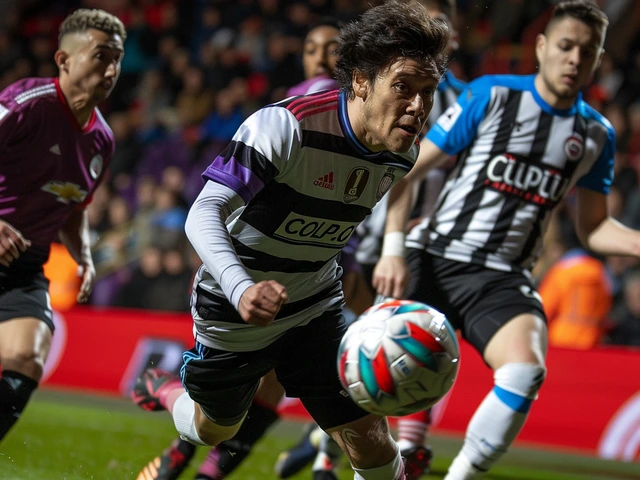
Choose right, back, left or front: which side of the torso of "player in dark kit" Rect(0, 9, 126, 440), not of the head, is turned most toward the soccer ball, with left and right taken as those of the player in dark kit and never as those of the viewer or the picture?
front

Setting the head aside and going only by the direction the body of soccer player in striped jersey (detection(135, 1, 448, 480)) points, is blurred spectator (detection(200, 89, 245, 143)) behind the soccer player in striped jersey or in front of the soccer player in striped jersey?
behind

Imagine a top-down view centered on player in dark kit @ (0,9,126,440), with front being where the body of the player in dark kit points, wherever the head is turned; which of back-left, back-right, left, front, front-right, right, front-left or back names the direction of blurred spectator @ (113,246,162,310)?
back-left

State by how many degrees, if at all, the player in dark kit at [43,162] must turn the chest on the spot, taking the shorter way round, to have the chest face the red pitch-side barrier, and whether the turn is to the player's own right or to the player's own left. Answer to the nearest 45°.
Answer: approximately 90° to the player's own left

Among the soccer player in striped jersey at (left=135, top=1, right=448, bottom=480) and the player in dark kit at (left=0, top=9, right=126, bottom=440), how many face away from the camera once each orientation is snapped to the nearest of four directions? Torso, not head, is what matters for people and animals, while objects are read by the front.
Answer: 0

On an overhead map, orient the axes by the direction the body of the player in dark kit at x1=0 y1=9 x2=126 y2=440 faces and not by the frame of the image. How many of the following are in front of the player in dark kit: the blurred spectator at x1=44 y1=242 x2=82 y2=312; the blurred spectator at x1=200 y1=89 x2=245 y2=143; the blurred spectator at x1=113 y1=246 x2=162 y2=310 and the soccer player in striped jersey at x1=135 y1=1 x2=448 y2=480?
1

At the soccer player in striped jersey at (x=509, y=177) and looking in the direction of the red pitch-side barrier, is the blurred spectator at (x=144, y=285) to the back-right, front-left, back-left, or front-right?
front-left

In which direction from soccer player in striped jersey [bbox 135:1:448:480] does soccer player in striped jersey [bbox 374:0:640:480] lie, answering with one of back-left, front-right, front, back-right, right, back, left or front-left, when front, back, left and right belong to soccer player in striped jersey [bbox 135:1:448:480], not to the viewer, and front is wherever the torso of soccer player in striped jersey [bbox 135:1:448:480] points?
left

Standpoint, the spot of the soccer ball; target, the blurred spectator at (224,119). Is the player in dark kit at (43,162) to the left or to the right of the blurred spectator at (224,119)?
left

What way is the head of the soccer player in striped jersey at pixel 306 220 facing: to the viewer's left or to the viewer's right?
to the viewer's right

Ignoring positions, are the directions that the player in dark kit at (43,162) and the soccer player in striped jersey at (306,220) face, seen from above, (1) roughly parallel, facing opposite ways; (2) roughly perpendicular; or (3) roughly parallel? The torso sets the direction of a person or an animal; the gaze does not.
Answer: roughly parallel

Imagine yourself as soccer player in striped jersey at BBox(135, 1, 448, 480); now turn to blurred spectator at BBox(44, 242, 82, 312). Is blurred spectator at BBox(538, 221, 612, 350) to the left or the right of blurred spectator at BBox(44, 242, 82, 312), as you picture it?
right
